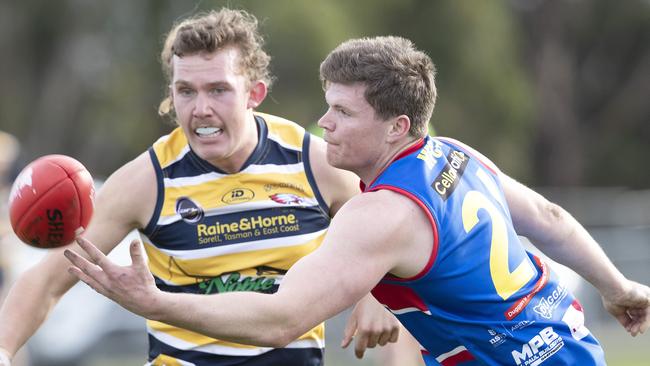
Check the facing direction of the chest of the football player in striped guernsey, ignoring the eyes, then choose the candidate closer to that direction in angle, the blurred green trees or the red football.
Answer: the red football

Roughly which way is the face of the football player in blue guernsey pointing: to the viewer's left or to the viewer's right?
to the viewer's left

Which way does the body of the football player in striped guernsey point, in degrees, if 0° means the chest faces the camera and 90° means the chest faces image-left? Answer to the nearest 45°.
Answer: approximately 0°

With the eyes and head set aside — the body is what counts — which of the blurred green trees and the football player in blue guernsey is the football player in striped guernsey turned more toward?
the football player in blue guernsey

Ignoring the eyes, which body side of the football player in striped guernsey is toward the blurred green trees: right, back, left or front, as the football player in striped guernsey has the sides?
back

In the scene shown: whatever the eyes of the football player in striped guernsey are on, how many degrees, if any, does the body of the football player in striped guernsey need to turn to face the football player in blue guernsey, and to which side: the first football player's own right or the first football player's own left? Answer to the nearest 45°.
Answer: approximately 45° to the first football player's own left
